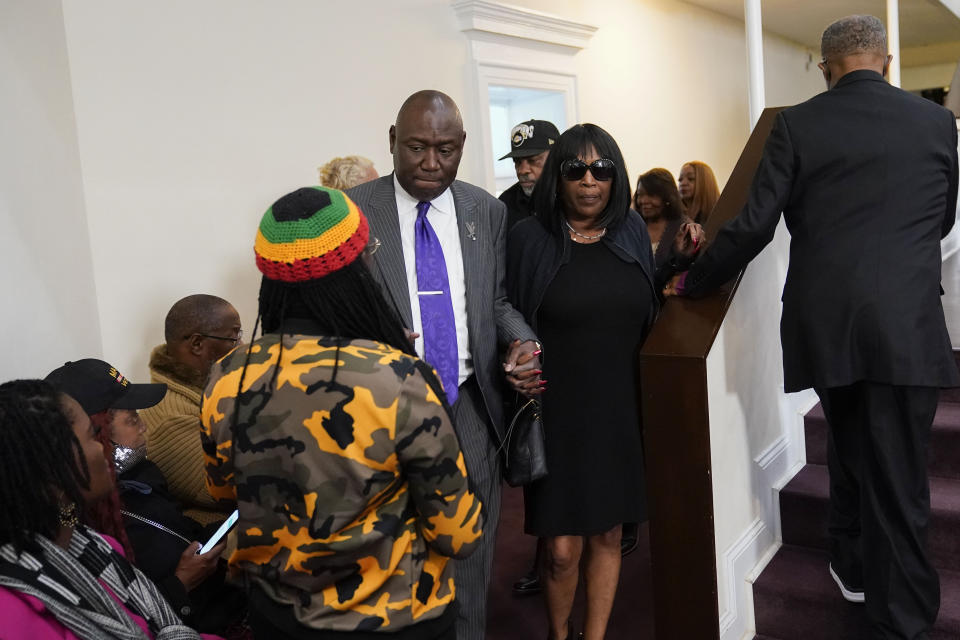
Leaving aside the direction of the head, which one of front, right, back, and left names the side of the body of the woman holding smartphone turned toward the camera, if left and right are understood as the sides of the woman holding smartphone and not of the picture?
right

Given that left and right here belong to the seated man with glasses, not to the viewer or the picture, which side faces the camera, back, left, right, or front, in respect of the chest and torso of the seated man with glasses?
right

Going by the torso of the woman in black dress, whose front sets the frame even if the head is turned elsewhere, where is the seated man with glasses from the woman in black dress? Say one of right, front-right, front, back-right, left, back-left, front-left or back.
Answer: right

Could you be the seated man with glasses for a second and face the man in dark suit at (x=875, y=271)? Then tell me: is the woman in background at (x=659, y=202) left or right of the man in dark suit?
left

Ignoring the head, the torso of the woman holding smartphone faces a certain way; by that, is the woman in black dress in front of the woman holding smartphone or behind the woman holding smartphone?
in front

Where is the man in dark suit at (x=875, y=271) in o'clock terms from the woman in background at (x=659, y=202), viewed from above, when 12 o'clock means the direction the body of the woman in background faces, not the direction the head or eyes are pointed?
The man in dark suit is roughly at 10 o'clock from the woman in background.

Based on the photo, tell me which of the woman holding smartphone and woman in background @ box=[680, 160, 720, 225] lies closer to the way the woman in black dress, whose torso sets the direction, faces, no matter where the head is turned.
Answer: the woman holding smartphone

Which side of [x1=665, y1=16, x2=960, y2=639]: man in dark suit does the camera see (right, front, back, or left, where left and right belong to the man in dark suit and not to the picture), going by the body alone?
back

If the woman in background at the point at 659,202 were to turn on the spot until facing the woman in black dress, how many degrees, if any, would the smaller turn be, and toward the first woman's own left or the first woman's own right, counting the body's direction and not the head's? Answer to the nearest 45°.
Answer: approximately 45° to the first woman's own left

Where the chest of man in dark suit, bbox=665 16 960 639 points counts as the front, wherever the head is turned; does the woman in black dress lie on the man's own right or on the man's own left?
on the man's own left

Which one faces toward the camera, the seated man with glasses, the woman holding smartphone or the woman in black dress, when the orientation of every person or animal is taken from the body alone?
the woman in black dress
